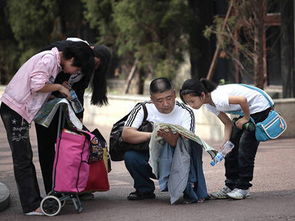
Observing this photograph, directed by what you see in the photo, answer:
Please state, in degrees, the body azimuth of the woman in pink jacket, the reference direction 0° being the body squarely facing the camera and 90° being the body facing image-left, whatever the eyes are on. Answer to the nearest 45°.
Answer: approximately 270°

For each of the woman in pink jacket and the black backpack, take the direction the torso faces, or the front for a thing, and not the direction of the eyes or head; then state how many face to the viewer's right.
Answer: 1

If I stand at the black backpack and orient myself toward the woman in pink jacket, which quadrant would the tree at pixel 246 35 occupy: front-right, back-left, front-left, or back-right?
back-right

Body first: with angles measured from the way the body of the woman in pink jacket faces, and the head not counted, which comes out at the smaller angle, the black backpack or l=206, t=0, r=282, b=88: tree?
the black backpack

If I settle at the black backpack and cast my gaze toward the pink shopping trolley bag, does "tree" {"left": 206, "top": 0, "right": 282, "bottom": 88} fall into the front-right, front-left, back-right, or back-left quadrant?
back-right

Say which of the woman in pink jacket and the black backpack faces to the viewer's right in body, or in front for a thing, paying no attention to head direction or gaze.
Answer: the woman in pink jacket
